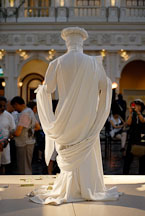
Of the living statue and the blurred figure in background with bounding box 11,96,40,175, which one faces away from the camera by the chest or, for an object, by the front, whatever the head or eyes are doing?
the living statue

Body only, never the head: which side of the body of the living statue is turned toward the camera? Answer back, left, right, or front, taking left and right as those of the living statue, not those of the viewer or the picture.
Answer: back

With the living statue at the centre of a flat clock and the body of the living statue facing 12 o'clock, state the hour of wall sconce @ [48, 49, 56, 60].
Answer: The wall sconce is roughly at 12 o'clock from the living statue.

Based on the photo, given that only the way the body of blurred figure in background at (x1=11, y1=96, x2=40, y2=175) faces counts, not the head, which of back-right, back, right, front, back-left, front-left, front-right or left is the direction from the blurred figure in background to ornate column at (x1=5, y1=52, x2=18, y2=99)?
right

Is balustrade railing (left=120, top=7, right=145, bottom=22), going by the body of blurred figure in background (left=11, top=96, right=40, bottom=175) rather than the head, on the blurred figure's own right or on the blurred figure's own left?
on the blurred figure's own right
